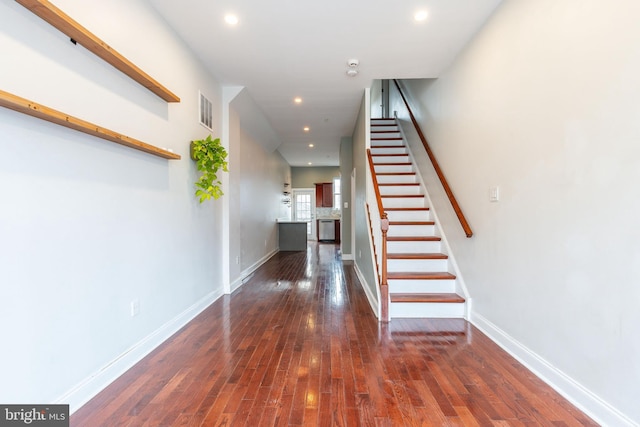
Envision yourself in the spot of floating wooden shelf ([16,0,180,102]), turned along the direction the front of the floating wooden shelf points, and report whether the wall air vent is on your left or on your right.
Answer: on your left

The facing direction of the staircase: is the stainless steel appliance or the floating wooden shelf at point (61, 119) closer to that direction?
the floating wooden shelf

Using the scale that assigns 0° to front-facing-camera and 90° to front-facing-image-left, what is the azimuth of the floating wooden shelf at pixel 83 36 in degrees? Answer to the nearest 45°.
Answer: approximately 315°

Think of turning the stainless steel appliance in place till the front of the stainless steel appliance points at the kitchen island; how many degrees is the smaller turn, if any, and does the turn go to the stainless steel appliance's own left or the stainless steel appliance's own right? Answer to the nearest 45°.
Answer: approximately 45° to the stainless steel appliance's own right

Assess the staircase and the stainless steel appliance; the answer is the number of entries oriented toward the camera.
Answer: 2

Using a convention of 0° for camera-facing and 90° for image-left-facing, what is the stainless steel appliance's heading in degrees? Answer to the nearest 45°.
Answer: approximately 0°

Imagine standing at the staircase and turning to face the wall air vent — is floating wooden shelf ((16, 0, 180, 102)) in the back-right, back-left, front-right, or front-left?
front-left

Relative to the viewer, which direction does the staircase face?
toward the camera

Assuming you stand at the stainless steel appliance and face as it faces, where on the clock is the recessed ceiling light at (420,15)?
The recessed ceiling light is roughly at 12 o'clock from the stainless steel appliance.

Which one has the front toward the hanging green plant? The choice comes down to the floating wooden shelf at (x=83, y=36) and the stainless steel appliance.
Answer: the stainless steel appliance

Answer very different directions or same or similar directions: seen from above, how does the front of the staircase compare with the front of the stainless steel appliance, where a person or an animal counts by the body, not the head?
same or similar directions

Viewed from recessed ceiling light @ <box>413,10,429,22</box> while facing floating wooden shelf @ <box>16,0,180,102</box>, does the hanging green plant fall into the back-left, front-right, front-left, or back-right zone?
front-right
